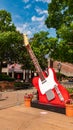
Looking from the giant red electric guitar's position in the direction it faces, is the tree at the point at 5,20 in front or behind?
behind

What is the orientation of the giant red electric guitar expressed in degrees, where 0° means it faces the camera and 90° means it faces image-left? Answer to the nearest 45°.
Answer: approximately 0°

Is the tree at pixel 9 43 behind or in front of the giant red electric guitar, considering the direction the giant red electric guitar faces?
behind
